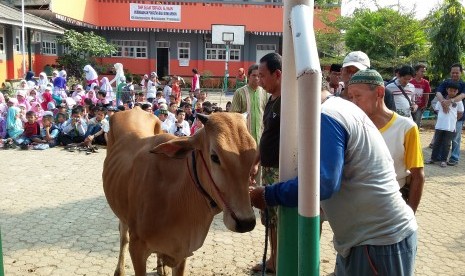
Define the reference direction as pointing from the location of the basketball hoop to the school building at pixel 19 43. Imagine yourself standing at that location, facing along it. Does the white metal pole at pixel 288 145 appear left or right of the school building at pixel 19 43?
left

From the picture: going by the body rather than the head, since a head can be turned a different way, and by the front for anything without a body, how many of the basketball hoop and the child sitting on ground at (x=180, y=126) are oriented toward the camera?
2

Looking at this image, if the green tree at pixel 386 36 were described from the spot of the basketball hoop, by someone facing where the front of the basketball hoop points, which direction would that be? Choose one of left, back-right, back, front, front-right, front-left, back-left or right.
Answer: front-left

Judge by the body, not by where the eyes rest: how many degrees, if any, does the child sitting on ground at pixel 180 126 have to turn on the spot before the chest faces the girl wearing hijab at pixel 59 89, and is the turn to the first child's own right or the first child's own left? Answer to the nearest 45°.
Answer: approximately 135° to the first child's own right

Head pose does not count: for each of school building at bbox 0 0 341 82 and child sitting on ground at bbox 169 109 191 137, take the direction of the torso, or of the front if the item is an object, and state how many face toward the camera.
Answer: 2

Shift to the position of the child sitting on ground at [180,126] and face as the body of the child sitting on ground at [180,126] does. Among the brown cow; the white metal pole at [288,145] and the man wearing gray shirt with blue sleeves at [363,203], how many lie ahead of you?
3

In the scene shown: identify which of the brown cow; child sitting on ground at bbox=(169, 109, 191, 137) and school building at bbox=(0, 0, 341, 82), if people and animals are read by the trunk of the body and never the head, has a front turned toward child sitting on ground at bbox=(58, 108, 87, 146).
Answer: the school building
